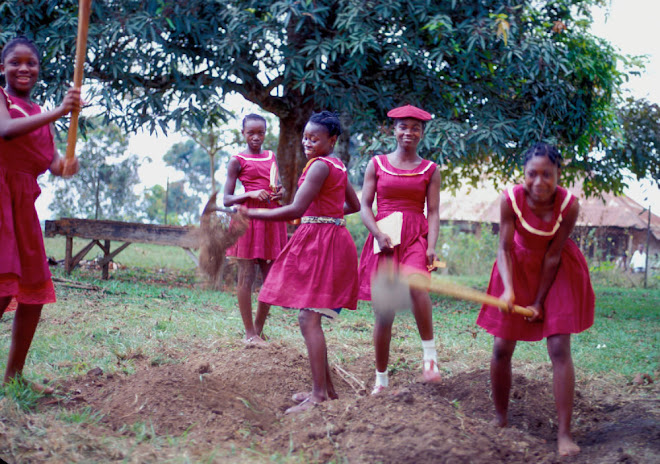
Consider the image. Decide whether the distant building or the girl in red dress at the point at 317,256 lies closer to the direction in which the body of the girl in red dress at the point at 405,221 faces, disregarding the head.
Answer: the girl in red dress

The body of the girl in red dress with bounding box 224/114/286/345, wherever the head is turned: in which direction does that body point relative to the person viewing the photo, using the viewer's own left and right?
facing the viewer

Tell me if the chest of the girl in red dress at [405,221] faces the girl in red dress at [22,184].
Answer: no

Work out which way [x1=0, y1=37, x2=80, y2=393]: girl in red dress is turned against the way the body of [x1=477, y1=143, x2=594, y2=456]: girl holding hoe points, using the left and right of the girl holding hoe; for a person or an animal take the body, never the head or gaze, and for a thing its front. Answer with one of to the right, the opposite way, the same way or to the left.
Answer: to the left

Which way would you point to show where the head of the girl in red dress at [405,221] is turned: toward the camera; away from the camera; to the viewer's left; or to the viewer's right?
toward the camera

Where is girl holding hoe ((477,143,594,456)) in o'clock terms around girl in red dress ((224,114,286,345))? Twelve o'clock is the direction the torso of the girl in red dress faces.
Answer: The girl holding hoe is roughly at 11 o'clock from the girl in red dress.

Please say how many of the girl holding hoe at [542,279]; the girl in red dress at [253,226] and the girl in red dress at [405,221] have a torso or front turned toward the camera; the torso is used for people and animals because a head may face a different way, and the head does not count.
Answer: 3

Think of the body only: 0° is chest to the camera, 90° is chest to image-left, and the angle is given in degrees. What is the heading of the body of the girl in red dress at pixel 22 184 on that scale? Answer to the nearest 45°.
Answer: approximately 315°

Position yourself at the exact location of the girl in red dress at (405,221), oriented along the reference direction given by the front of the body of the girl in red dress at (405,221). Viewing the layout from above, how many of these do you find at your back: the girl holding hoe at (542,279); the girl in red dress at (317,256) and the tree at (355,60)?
1

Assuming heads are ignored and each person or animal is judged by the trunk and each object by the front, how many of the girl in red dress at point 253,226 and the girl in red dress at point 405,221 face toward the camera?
2

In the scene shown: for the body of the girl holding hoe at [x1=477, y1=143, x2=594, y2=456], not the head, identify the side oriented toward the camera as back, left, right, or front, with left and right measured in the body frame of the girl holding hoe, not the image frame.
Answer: front

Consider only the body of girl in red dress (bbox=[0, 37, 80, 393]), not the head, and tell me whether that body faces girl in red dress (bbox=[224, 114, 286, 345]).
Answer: no

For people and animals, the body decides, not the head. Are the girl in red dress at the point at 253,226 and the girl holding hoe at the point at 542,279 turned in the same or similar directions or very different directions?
same or similar directions

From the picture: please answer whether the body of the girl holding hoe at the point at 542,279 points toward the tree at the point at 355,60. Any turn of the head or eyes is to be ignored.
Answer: no

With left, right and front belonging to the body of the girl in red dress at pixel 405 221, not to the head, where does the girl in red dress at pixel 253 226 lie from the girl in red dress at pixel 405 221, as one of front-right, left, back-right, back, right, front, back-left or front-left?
back-right

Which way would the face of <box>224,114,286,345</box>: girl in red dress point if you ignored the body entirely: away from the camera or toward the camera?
toward the camera

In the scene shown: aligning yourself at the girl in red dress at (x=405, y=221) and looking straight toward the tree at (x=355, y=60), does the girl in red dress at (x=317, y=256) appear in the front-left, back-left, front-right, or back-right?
back-left

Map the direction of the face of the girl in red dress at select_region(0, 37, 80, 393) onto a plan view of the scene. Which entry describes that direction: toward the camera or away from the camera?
toward the camera

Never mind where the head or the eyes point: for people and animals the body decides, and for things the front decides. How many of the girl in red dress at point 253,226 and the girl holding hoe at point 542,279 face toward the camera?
2
